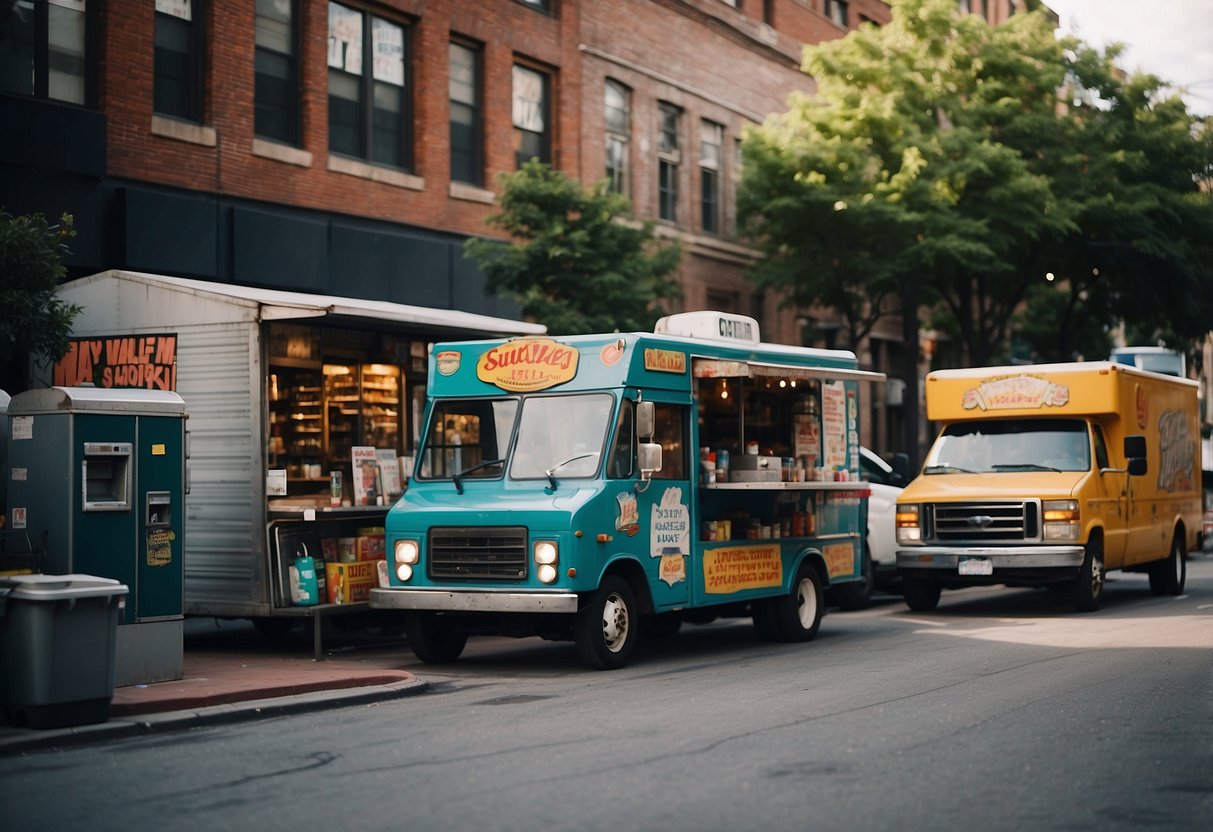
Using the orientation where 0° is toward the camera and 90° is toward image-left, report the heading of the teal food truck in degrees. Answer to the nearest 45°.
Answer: approximately 45°

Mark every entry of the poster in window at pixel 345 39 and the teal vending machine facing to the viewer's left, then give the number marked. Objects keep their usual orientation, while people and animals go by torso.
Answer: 0

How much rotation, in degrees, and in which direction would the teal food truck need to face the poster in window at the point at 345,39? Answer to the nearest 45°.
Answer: approximately 90° to its right

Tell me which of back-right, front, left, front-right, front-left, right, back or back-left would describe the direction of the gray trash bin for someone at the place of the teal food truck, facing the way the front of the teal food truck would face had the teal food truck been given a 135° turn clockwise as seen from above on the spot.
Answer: back-left

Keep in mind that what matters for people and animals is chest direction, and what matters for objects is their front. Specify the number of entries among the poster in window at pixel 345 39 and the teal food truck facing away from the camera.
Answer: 0

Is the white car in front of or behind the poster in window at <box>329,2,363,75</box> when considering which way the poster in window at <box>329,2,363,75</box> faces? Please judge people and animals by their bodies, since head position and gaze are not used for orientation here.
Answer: in front

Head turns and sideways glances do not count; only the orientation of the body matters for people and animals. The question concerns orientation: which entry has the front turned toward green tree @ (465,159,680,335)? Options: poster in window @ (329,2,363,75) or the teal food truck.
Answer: the poster in window

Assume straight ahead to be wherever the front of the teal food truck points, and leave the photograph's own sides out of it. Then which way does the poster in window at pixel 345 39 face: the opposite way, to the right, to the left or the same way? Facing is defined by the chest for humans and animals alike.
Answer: to the left

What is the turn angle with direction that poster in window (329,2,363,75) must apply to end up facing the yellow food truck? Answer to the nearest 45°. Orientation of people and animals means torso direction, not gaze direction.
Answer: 0° — it already faces it

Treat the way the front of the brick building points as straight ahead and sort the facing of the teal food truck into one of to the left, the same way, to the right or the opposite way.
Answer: to the right

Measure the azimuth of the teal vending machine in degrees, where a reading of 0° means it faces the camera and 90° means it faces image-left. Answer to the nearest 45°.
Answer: approximately 315°

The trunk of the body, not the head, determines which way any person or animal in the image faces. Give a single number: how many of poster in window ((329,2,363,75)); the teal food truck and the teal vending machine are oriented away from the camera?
0

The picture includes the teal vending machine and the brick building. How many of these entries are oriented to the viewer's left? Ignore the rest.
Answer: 0

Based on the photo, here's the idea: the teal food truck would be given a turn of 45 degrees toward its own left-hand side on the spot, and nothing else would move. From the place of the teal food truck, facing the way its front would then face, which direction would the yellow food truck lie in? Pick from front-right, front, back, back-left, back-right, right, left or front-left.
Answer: back-left
